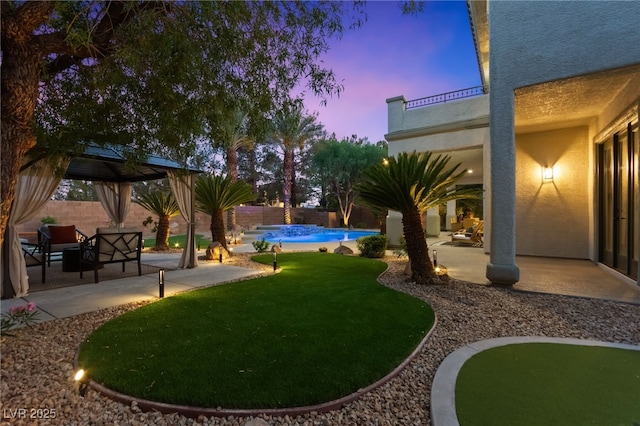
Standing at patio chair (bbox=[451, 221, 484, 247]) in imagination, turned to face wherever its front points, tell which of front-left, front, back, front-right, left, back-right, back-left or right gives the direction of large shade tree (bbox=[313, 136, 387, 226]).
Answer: front-right

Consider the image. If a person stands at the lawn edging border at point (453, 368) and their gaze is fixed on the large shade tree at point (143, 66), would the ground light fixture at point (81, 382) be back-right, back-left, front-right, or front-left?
front-left

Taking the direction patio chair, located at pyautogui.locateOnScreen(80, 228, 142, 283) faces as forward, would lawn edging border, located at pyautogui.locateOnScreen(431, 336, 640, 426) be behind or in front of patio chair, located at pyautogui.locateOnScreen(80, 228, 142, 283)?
behind

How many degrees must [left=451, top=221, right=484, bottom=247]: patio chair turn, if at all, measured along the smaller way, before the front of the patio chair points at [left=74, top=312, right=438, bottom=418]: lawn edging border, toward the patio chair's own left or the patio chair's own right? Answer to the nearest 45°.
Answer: approximately 90° to the patio chair's own left

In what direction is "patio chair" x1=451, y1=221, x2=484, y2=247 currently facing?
to the viewer's left

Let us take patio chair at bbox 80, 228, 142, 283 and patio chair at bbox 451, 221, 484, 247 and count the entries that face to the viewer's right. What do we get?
0

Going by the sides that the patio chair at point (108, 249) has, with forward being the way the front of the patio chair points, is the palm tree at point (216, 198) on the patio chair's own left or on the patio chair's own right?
on the patio chair's own right

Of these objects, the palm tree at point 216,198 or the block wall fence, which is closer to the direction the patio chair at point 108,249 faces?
the block wall fence

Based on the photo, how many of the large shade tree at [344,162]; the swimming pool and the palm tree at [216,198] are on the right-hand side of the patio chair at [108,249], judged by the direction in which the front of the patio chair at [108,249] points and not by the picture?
3

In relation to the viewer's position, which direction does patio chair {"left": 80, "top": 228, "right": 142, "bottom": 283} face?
facing away from the viewer and to the left of the viewer
